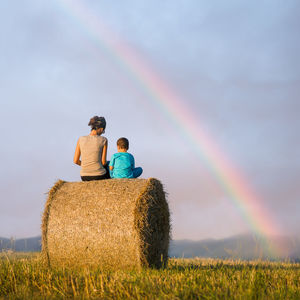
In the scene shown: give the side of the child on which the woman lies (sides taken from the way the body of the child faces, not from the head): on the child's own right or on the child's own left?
on the child's own left

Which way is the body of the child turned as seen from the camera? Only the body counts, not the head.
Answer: away from the camera
